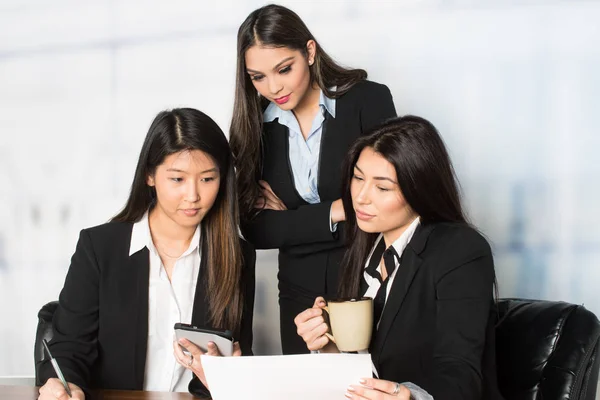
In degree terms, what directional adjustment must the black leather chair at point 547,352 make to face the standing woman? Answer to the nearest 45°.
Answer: approximately 90° to its right

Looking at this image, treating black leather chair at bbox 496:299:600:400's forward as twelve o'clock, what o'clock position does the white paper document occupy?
The white paper document is roughly at 12 o'clock from the black leather chair.

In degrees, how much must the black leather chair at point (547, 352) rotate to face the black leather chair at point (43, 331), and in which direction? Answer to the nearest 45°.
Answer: approximately 45° to its right

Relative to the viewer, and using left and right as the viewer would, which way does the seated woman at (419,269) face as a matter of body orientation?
facing the viewer and to the left of the viewer

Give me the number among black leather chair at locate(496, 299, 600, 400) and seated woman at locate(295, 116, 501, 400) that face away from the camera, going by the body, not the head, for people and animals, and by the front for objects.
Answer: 0

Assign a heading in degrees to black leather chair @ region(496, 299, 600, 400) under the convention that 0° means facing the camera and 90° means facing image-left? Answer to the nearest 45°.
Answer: approximately 45°

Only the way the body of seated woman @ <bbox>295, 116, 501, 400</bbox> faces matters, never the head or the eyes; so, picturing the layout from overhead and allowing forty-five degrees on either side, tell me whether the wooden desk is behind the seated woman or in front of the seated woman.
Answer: in front

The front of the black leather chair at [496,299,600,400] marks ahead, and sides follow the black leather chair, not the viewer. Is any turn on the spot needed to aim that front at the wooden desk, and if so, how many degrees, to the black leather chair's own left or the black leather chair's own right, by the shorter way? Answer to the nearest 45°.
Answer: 0° — it already faces it

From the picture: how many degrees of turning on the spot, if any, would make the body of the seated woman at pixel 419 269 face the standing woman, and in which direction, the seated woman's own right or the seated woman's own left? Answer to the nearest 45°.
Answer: approximately 90° to the seated woman's own right

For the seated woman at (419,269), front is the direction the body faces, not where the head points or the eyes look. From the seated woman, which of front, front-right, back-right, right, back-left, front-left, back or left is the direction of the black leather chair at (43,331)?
front-right

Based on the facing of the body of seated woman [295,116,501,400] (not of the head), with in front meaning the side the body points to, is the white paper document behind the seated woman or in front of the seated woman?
in front

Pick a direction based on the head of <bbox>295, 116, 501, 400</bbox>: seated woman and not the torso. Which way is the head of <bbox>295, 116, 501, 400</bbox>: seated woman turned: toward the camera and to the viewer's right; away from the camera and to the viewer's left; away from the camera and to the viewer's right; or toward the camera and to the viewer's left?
toward the camera and to the viewer's left

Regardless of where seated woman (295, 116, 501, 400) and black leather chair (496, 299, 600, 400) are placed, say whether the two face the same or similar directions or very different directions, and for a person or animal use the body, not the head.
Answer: same or similar directions

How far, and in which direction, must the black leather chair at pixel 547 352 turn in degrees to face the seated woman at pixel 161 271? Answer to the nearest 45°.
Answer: approximately 45° to its right
